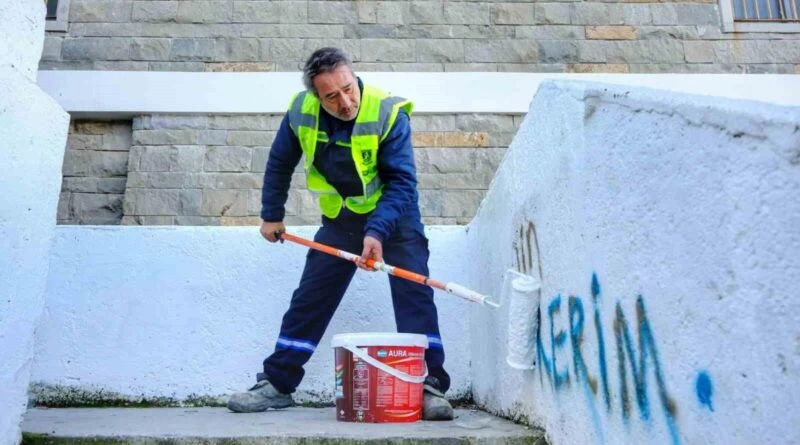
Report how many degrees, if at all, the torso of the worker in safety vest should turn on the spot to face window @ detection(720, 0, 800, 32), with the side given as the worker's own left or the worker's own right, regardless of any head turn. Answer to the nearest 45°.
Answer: approximately 135° to the worker's own left

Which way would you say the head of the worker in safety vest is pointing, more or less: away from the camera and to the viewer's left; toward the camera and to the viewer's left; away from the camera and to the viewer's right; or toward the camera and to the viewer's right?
toward the camera and to the viewer's right

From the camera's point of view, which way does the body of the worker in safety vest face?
toward the camera
